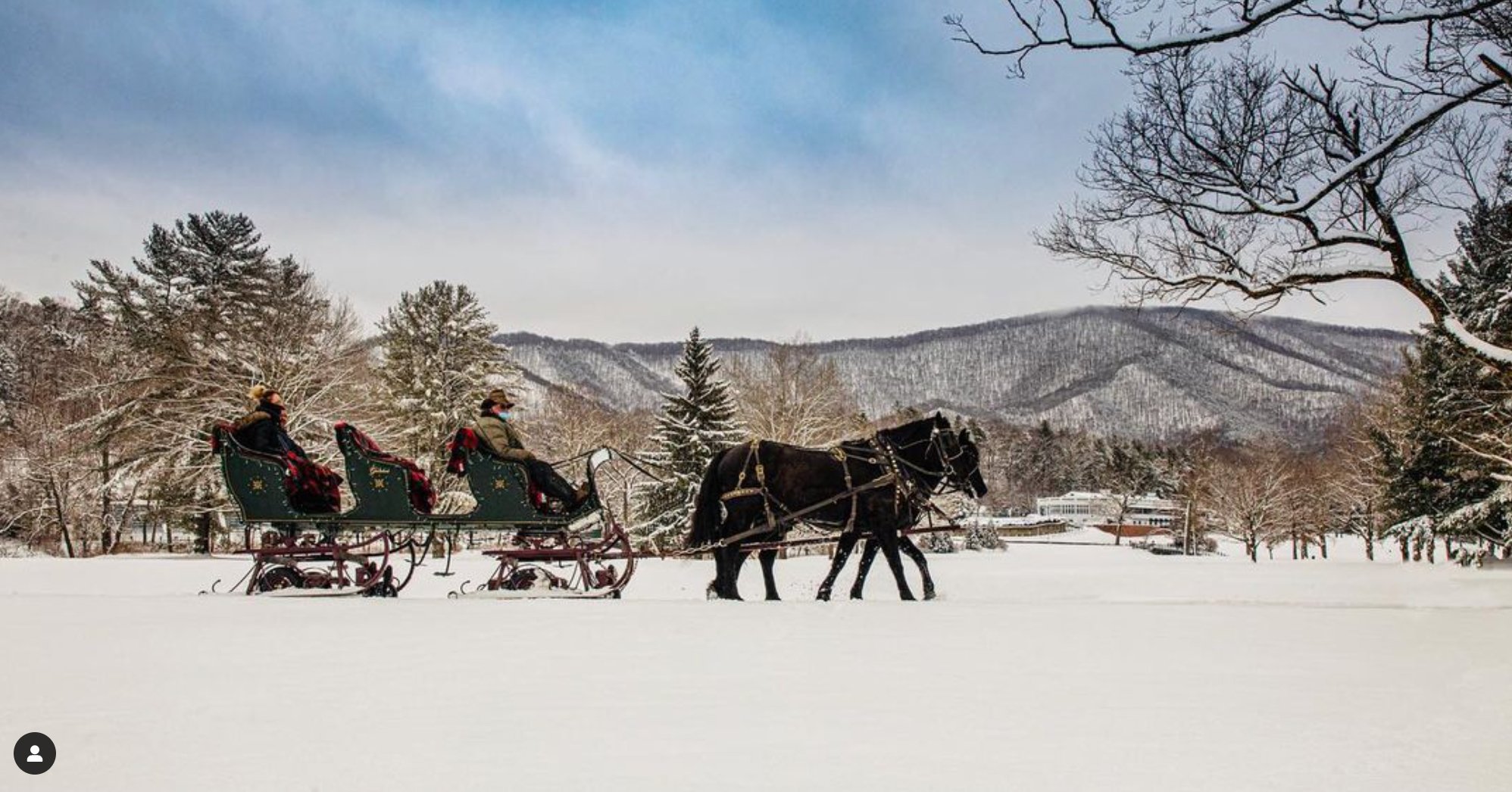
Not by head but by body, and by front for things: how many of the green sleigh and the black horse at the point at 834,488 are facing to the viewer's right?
2

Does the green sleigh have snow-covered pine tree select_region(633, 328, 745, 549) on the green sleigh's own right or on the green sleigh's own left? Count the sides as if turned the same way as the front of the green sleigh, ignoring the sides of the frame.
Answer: on the green sleigh's own left

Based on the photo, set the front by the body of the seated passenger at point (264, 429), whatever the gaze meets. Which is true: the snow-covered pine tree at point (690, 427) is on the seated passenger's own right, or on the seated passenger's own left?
on the seated passenger's own left

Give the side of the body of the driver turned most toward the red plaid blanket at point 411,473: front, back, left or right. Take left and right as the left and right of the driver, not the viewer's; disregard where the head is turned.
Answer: back

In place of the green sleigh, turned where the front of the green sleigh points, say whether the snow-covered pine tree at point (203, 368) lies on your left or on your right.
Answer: on your left

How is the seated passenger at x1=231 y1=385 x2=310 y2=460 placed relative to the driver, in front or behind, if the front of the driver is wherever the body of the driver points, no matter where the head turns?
behind

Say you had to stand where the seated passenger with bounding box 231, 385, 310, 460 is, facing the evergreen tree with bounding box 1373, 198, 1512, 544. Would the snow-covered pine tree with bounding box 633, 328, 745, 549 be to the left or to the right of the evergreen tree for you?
left

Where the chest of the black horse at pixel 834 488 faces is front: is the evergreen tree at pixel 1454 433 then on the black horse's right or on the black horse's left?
on the black horse's left

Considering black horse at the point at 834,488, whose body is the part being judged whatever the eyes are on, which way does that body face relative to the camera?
to the viewer's right

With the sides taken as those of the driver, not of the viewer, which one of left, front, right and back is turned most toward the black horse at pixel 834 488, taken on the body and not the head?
front

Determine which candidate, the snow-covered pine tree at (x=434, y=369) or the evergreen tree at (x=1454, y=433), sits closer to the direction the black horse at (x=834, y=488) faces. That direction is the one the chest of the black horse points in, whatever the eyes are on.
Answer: the evergreen tree

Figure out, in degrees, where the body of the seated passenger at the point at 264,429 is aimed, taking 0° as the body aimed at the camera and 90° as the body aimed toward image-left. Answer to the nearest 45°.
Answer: approximately 270°

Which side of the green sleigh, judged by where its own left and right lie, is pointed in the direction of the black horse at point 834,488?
front

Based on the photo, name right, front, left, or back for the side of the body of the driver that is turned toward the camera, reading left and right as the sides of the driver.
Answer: right

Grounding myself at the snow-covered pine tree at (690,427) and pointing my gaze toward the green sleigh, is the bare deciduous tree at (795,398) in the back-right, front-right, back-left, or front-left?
back-left

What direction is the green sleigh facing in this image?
to the viewer's right
